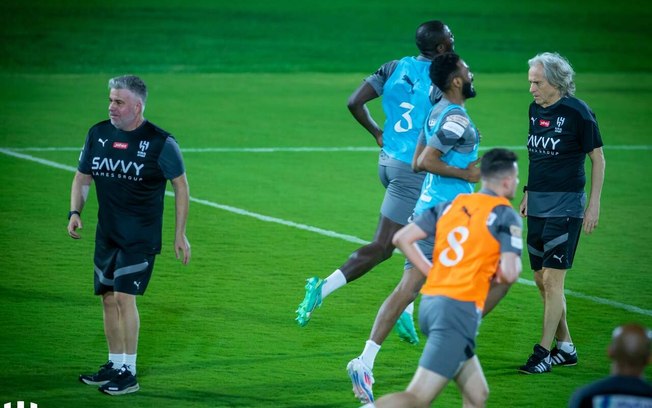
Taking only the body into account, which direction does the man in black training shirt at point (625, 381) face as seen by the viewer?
away from the camera

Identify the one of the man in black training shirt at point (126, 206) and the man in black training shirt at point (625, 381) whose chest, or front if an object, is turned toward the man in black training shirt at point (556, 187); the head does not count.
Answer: the man in black training shirt at point (625, 381)

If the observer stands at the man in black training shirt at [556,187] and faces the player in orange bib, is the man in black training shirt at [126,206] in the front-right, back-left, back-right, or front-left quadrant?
front-right

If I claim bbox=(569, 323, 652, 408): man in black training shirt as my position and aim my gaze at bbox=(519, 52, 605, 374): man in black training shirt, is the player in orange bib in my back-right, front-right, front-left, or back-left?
front-left

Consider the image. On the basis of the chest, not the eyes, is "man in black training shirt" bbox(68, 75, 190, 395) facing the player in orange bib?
no

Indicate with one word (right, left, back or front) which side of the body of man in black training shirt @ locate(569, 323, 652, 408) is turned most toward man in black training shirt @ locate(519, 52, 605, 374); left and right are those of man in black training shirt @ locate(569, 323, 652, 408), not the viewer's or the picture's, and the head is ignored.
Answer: front

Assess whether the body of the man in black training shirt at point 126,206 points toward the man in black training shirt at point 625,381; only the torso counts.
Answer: no

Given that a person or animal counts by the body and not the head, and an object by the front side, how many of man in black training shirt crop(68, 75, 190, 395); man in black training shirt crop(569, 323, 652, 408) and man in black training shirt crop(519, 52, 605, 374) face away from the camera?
1

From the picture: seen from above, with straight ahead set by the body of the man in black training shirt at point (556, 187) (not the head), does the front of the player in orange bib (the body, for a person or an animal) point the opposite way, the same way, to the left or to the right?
the opposite way

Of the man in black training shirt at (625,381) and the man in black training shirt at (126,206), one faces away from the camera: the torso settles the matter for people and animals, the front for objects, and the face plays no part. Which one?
the man in black training shirt at (625,381)

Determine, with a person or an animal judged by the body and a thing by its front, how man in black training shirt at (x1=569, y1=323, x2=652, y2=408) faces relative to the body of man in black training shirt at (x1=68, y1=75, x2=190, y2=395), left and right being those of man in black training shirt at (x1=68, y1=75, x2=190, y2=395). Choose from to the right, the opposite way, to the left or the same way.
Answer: the opposite way

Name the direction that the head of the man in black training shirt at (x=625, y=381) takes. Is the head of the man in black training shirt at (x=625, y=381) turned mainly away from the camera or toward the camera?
away from the camera

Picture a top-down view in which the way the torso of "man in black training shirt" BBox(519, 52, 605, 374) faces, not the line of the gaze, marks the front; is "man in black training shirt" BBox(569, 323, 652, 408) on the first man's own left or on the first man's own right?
on the first man's own left

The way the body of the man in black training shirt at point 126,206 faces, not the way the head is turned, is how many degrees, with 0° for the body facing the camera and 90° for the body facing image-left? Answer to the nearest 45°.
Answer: approximately 45°

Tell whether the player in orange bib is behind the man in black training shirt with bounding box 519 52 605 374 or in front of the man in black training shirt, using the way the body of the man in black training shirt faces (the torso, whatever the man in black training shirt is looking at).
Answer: in front

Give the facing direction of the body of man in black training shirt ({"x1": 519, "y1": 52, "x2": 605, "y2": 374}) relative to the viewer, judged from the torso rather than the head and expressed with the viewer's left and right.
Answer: facing the viewer and to the left of the viewer

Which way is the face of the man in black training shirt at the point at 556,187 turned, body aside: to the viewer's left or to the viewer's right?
to the viewer's left

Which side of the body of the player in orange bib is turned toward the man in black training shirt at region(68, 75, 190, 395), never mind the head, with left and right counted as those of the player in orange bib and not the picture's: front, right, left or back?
left
